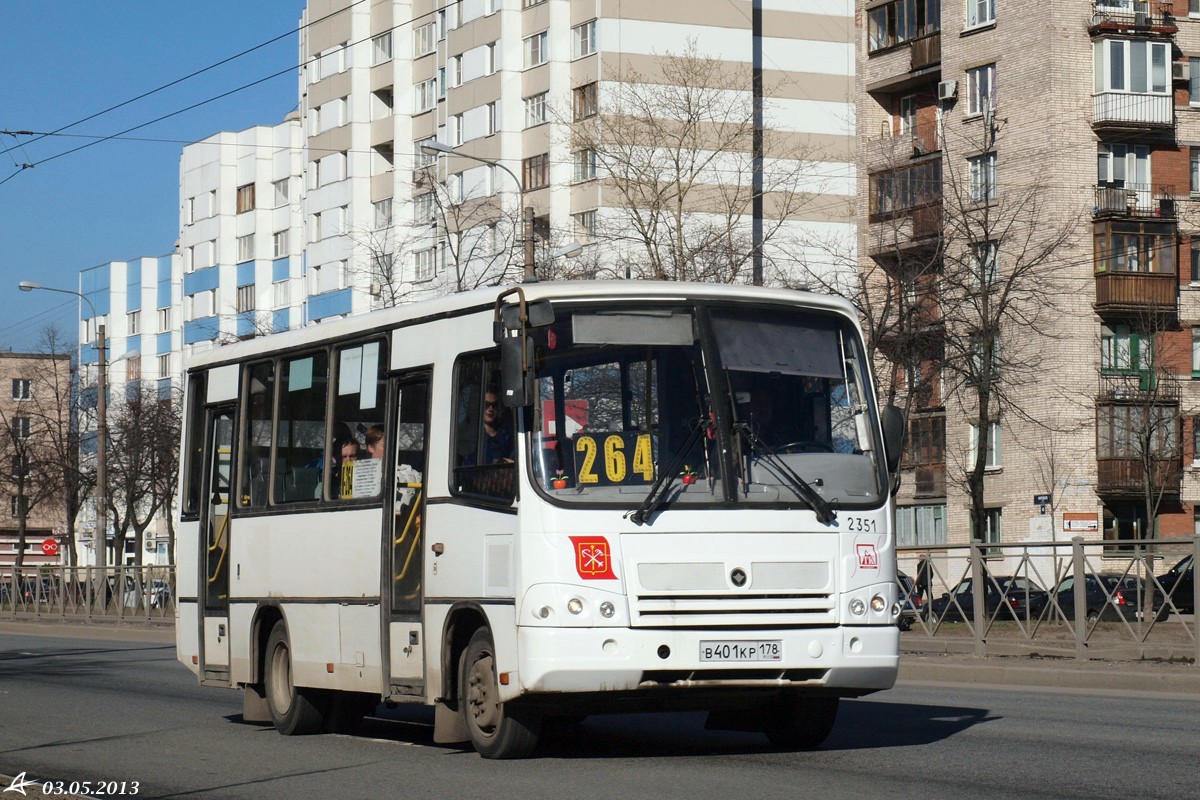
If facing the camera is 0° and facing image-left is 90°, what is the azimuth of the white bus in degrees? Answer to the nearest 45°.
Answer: approximately 315°

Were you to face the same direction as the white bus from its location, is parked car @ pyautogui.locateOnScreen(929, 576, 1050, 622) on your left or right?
on your left

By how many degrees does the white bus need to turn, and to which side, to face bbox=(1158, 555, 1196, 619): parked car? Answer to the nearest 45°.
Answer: approximately 90° to its left

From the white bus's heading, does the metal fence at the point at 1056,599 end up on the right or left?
on its left
